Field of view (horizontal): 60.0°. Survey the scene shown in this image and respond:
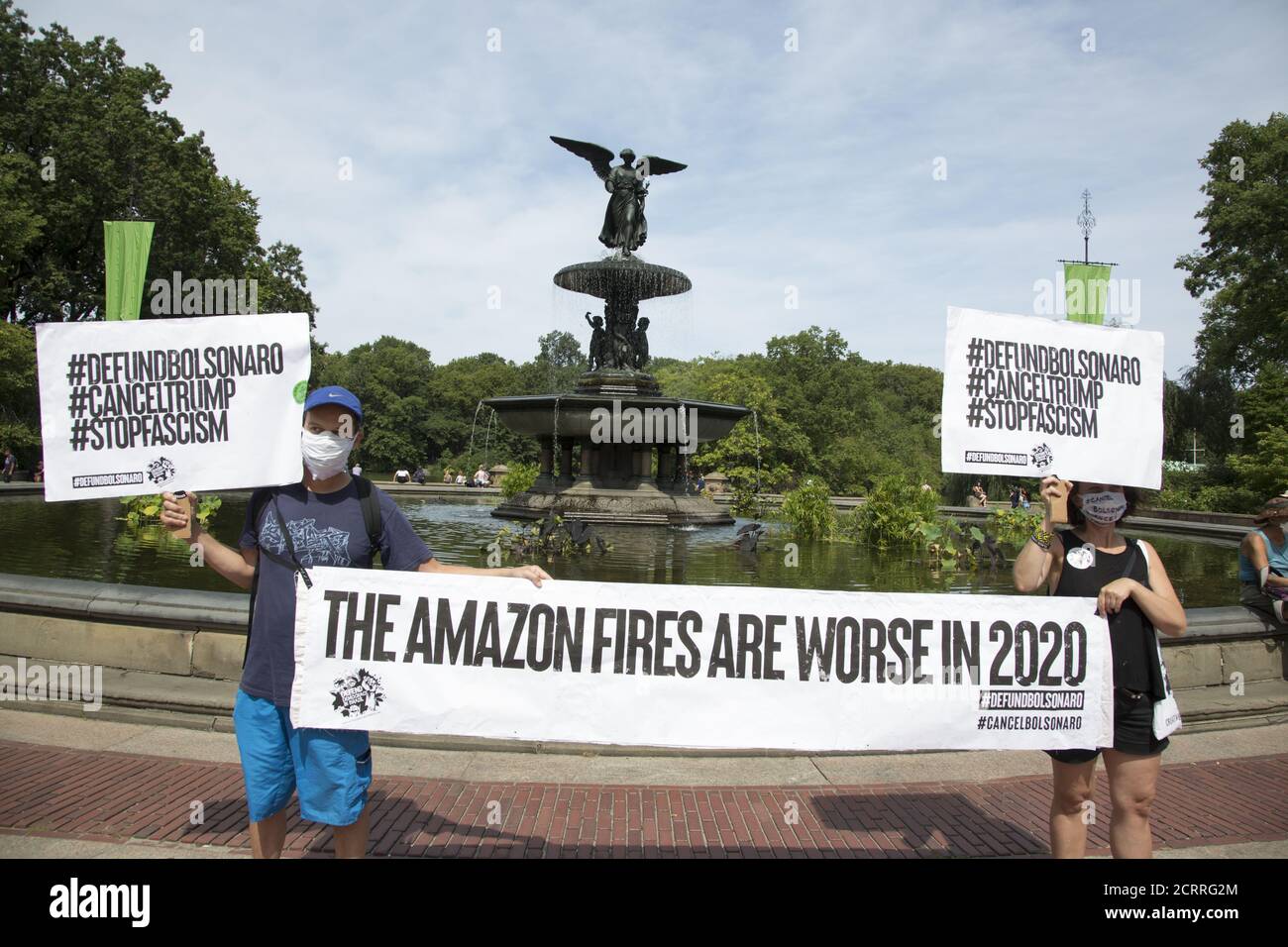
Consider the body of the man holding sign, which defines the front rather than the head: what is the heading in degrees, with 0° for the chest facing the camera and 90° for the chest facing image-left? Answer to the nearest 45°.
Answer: approximately 0°

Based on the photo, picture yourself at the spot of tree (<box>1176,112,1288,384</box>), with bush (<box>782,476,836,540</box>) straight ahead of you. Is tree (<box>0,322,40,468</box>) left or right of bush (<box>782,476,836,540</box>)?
right

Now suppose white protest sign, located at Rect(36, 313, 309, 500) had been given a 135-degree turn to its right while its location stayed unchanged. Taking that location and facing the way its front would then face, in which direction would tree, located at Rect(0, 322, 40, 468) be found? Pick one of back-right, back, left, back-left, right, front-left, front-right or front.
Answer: front-right

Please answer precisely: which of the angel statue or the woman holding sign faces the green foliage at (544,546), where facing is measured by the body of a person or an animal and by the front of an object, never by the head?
the angel statue

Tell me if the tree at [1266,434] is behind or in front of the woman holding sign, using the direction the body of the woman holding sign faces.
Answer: behind

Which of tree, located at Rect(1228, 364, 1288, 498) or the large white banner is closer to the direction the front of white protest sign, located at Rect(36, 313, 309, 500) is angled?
the large white banner

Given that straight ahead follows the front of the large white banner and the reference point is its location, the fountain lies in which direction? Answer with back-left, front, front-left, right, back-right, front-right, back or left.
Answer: back

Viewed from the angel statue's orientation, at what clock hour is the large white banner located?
The large white banner is roughly at 12 o'clock from the angel statue.

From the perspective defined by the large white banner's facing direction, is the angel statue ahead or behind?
behind
